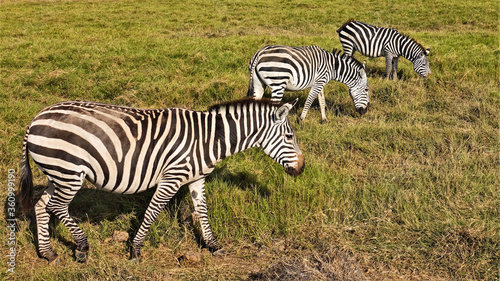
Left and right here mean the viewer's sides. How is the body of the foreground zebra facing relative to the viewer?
facing to the right of the viewer

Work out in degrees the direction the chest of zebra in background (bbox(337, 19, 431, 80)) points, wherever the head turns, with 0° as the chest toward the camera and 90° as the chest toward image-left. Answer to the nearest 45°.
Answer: approximately 270°

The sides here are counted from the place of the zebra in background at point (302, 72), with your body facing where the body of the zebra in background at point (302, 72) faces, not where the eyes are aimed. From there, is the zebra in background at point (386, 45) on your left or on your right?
on your left

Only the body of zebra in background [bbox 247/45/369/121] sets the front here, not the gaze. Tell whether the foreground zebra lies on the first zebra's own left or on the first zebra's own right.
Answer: on the first zebra's own right

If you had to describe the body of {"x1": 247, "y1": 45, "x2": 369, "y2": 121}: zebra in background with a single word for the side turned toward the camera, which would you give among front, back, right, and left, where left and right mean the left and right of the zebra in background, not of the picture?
right

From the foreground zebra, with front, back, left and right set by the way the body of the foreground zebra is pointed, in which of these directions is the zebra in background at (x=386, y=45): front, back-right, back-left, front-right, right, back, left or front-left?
front-left

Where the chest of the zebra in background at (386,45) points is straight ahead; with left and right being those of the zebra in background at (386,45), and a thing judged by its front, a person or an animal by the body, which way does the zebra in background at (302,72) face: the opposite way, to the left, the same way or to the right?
the same way

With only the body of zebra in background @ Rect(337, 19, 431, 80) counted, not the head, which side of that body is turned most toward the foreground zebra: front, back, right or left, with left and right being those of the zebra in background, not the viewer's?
right

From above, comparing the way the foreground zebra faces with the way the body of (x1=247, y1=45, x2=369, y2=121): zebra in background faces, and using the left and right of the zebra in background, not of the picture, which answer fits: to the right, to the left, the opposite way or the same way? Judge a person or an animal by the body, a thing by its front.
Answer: the same way

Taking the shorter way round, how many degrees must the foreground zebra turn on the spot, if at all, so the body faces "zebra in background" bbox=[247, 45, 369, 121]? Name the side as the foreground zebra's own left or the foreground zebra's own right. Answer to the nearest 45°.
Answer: approximately 45° to the foreground zebra's own left

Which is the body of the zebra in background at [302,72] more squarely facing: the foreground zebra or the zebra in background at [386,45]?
the zebra in background
